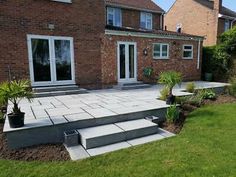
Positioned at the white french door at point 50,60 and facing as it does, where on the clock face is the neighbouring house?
The neighbouring house is roughly at 8 o'clock from the white french door.

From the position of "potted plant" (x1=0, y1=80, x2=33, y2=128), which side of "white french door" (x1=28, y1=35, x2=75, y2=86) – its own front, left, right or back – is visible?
front

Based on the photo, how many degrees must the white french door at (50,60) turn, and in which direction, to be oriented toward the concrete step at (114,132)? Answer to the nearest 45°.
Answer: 0° — it already faces it

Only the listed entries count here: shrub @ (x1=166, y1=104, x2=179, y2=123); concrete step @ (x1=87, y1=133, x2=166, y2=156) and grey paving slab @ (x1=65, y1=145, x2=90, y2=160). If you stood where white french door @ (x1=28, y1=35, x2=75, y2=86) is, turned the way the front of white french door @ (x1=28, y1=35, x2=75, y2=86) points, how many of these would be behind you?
0

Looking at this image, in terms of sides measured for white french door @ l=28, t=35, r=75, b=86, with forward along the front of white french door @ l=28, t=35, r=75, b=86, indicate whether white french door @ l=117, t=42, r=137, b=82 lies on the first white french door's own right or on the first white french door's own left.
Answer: on the first white french door's own left

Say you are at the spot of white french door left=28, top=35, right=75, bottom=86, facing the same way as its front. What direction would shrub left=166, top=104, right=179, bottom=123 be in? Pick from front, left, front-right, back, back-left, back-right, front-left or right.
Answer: front-left

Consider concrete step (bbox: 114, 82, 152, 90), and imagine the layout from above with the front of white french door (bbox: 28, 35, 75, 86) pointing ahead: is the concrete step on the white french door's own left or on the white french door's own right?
on the white french door's own left

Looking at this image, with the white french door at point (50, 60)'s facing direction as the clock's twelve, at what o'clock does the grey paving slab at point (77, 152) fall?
The grey paving slab is roughly at 12 o'clock from the white french door.

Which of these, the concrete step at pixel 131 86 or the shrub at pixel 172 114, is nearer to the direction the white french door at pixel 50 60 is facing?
the shrub

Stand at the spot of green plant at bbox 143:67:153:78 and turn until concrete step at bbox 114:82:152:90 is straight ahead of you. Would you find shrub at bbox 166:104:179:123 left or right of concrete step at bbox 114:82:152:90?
left

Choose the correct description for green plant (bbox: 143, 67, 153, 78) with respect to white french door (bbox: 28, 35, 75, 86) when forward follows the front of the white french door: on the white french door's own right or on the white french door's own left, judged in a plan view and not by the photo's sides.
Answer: on the white french door's own left

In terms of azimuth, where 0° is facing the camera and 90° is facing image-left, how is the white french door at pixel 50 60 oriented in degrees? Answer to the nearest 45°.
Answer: approximately 0°
